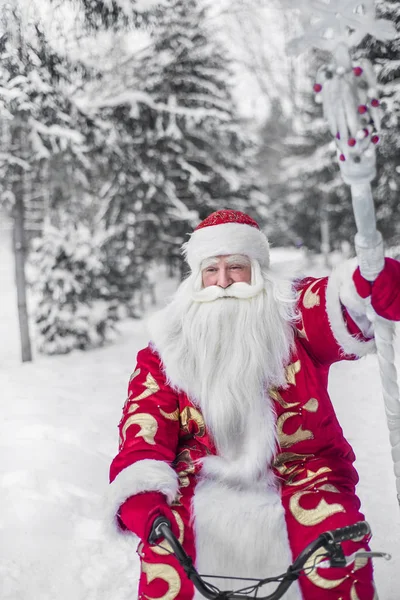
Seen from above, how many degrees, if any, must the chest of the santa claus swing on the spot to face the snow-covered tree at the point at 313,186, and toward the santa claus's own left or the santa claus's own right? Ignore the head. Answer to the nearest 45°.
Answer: approximately 180°

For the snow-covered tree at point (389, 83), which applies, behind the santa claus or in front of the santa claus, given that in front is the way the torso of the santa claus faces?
behind

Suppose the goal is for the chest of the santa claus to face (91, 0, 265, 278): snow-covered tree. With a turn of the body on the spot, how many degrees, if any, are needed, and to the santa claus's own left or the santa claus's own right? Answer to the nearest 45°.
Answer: approximately 180°

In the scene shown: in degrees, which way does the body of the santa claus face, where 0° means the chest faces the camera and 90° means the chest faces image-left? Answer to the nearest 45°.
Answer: approximately 0°

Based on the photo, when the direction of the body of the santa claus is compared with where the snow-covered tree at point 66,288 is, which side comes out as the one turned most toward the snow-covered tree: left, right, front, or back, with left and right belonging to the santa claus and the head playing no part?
back
